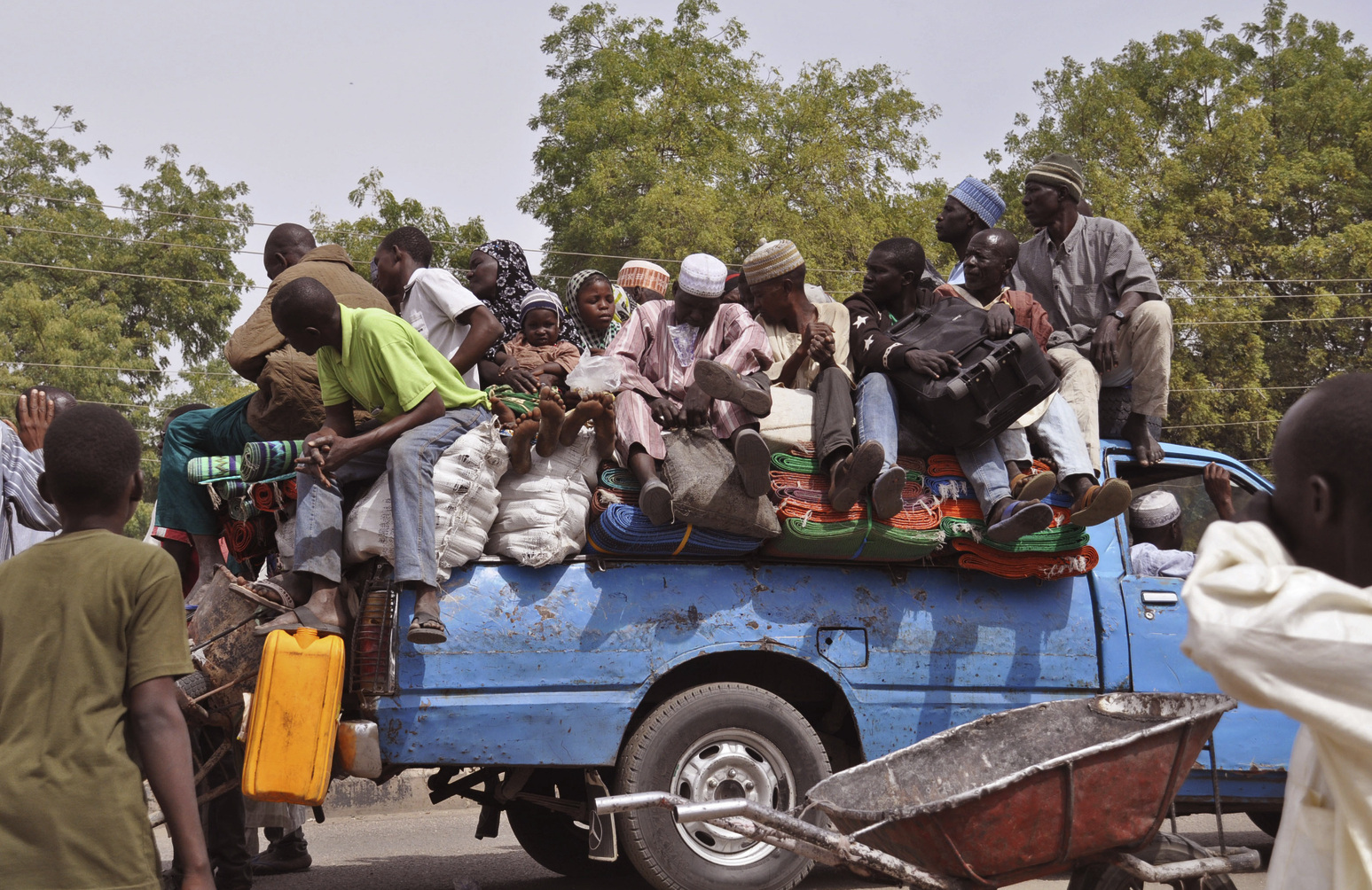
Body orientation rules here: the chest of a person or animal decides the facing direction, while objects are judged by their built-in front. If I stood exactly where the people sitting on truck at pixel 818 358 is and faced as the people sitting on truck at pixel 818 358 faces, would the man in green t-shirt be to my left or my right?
on my right

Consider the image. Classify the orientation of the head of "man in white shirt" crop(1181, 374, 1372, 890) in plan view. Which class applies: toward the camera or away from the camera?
away from the camera

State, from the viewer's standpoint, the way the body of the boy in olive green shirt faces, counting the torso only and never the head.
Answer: away from the camera

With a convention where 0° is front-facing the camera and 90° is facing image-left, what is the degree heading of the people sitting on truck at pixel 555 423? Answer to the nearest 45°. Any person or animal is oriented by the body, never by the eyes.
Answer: approximately 0°

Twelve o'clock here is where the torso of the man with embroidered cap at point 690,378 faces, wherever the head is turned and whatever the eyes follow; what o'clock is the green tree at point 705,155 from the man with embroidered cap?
The green tree is roughly at 6 o'clock from the man with embroidered cap.
